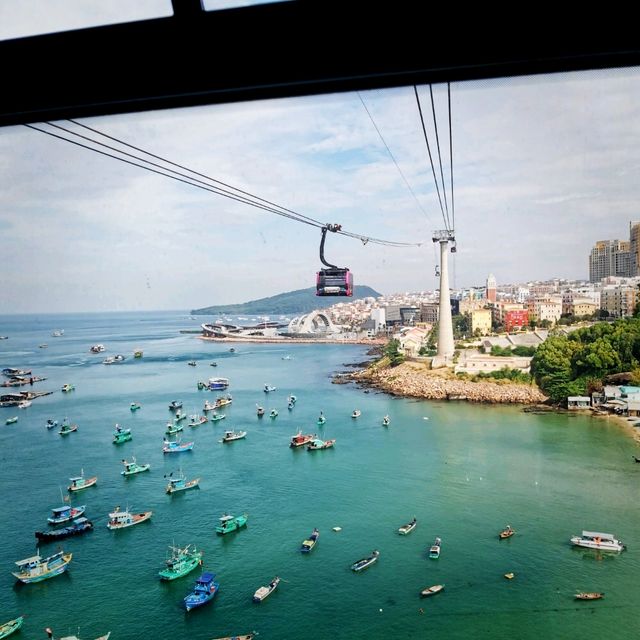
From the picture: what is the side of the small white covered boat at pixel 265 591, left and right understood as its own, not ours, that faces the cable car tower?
front

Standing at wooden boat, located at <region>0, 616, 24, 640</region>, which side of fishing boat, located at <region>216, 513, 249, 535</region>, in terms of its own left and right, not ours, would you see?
back

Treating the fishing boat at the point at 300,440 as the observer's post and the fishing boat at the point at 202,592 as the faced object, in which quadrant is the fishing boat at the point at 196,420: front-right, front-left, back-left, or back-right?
back-right

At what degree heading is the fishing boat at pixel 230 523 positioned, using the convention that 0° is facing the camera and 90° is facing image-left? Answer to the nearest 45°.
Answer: approximately 225°

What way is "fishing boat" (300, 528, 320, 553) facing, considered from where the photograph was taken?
facing away from the viewer and to the right of the viewer

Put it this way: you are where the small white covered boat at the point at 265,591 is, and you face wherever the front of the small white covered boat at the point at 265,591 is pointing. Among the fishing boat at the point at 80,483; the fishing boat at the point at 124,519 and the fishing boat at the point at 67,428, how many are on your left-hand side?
3

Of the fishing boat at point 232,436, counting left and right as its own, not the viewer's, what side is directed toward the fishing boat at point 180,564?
right

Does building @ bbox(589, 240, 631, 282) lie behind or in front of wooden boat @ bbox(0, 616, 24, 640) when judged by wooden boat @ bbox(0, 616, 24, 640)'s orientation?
in front

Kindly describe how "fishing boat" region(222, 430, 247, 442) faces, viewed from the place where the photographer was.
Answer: facing to the right of the viewer

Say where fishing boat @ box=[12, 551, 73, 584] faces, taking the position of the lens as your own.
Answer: facing away from the viewer and to the right of the viewer

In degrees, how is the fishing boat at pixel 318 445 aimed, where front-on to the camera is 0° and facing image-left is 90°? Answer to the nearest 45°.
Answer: approximately 270°

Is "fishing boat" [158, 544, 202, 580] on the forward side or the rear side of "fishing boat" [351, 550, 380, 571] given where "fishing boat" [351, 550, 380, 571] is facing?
on the rear side

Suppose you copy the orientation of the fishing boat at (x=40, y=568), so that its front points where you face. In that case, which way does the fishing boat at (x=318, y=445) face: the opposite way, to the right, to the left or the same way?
the same way
